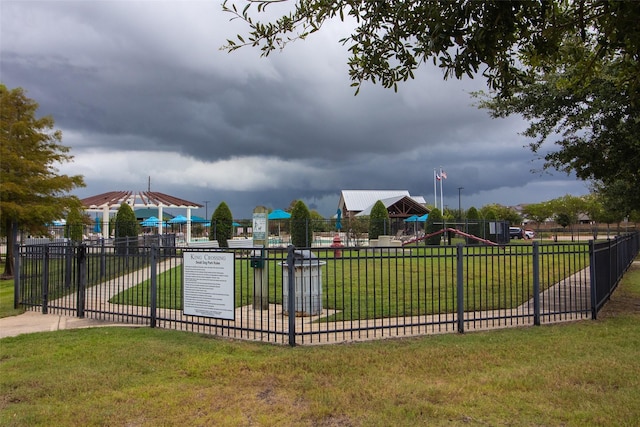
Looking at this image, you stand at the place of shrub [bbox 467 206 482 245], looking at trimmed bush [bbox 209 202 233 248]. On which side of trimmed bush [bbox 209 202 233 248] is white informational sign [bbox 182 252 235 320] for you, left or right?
left

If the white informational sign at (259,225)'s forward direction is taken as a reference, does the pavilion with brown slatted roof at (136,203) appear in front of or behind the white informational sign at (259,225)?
behind

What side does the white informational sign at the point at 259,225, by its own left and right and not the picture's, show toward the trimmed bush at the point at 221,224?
back

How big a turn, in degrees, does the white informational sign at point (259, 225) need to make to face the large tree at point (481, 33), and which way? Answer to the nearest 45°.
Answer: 0° — it already faces it

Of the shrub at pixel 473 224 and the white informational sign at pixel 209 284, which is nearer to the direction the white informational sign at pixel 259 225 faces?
the white informational sign

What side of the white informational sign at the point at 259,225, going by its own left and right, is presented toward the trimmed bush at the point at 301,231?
back

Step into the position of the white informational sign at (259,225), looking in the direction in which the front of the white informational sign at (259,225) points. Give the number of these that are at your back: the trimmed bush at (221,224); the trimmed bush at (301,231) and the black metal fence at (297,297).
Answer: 2

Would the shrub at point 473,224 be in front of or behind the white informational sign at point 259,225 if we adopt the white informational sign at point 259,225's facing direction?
behind

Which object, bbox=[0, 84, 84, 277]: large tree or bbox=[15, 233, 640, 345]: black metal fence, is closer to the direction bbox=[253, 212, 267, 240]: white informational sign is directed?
the black metal fence

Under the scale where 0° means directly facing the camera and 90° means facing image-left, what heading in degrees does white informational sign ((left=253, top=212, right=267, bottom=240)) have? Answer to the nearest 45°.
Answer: approximately 0°

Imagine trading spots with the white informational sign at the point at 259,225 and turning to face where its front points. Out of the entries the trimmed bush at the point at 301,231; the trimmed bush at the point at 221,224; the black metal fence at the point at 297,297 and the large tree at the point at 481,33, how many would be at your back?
2

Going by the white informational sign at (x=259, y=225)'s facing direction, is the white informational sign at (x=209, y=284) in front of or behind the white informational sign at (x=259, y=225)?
in front
